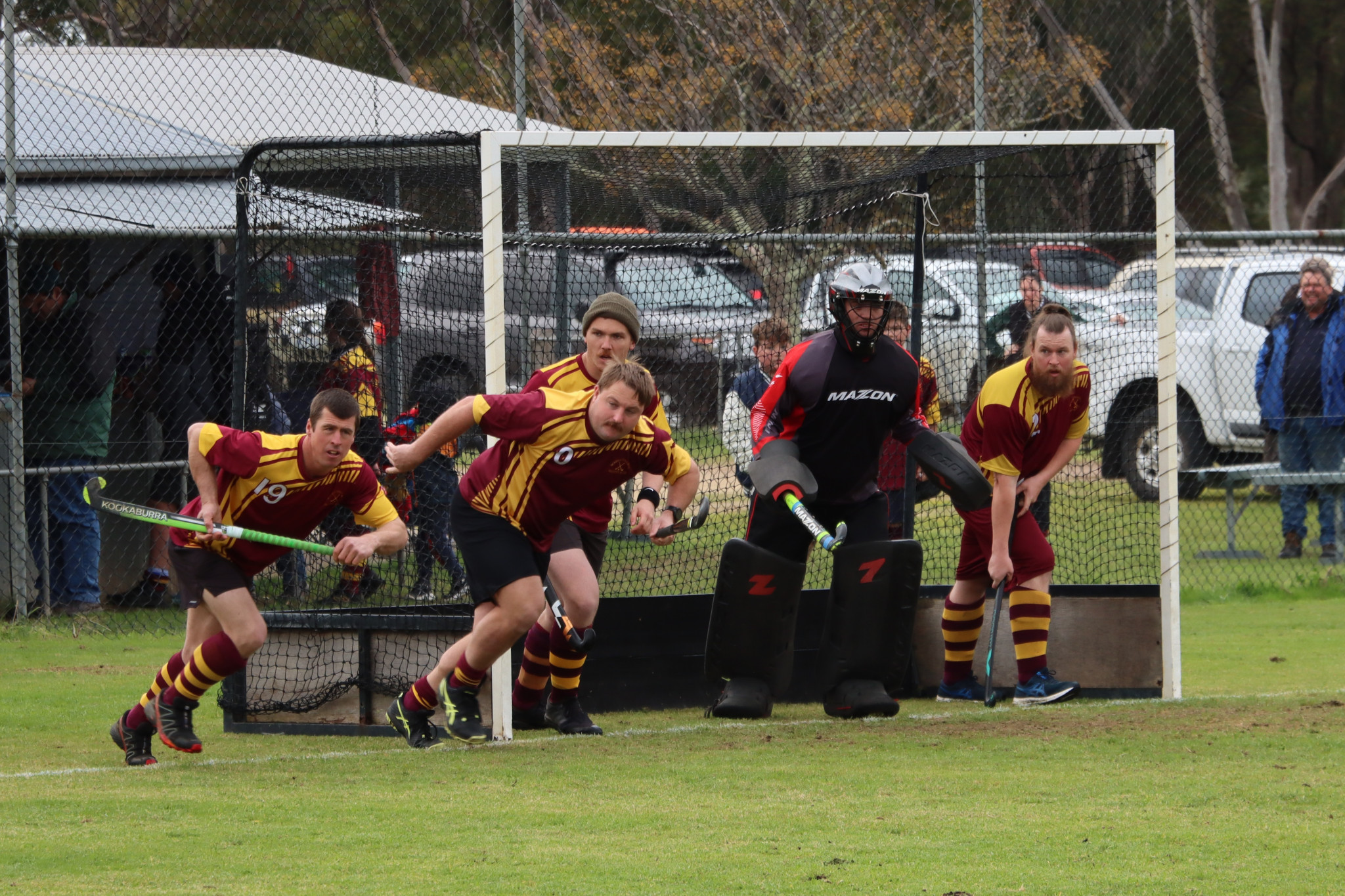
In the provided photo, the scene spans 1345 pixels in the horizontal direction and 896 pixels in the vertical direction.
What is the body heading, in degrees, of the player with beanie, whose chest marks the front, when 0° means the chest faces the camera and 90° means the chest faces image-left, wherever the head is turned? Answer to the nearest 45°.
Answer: approximately 315°

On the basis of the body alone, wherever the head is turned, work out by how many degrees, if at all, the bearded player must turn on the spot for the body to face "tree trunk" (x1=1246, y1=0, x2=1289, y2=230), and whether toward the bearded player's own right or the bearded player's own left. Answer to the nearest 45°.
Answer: approximately 135° to the bearded player's own left

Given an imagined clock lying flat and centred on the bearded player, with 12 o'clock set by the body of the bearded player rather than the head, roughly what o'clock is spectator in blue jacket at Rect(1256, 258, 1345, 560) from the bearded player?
The spectator in blue jacket is roughly at 8 o'clock from the bearded player.

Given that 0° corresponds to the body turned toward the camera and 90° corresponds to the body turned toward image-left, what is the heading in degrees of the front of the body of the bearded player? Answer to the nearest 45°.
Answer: approximately 315°

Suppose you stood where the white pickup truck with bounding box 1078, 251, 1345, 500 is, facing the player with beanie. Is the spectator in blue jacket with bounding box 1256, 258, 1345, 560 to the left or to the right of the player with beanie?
left

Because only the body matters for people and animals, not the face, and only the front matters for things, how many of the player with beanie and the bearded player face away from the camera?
0

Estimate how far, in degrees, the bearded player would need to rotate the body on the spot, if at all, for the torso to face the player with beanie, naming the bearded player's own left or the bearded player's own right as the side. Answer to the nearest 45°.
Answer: approximately 90° to the bearded player's own right

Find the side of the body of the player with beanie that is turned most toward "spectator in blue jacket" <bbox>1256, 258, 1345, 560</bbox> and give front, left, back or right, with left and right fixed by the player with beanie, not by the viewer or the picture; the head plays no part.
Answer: left
